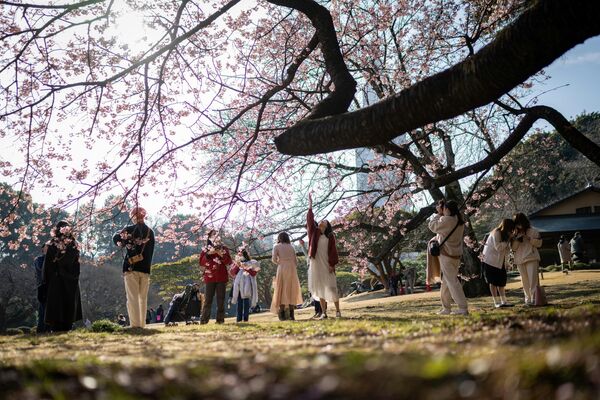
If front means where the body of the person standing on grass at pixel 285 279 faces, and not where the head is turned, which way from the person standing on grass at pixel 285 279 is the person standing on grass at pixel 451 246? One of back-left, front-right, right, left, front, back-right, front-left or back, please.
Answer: back-right

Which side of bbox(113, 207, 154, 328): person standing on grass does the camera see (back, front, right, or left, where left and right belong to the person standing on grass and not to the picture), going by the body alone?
back

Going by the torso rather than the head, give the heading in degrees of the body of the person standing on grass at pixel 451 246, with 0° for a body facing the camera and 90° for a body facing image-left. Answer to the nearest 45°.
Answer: approximately 90°

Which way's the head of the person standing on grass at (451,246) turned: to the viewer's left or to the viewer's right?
to the viewer's left

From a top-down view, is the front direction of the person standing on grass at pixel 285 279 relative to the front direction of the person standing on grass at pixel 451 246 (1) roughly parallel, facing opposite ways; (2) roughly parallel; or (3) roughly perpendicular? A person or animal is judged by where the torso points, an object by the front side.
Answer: roughly perpendicular

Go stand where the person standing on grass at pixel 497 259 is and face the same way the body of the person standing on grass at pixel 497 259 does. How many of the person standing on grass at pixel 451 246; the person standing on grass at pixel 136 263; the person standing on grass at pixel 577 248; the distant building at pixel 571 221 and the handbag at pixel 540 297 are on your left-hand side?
2

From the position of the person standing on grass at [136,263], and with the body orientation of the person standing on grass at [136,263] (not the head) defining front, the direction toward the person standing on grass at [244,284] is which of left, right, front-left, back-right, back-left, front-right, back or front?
front-right

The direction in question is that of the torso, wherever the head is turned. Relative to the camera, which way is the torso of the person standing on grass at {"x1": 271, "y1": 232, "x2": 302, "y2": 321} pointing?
away from the camera
